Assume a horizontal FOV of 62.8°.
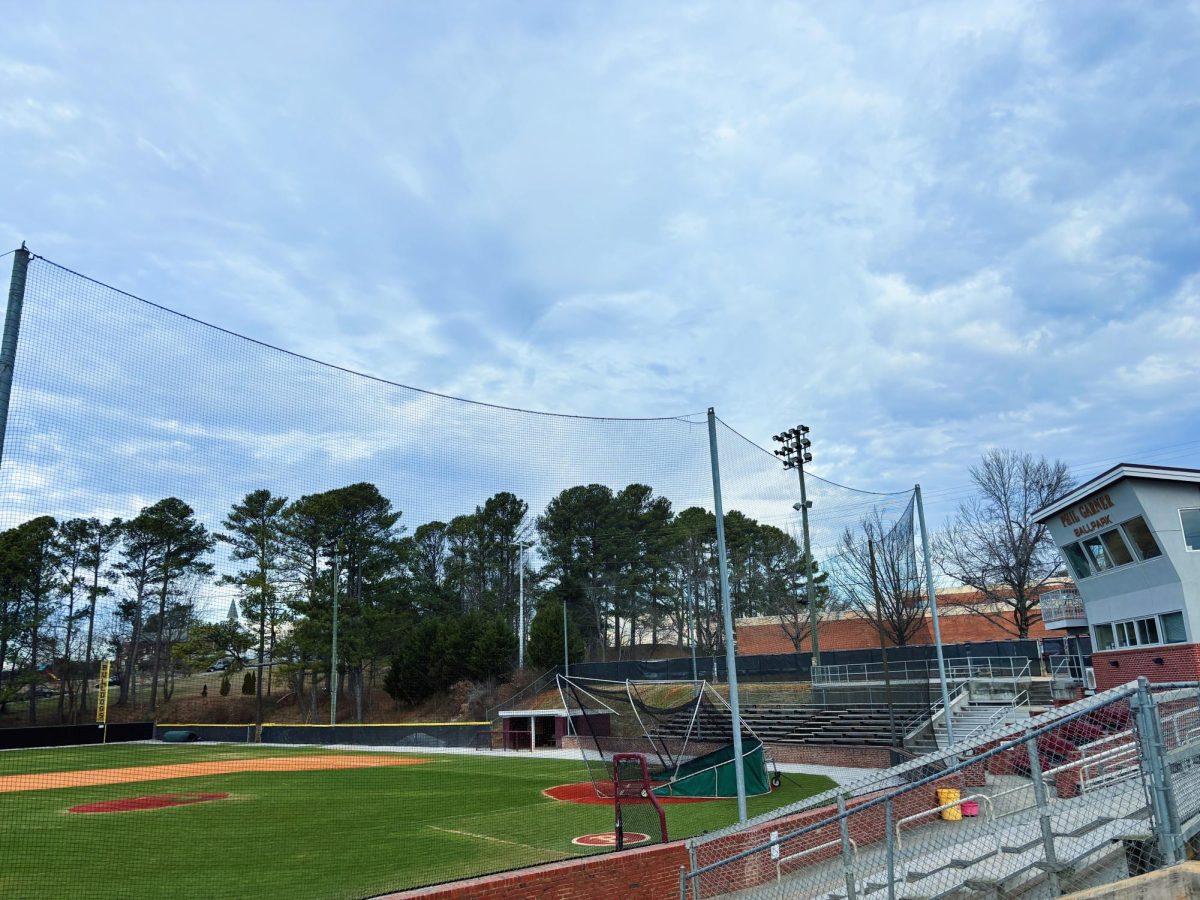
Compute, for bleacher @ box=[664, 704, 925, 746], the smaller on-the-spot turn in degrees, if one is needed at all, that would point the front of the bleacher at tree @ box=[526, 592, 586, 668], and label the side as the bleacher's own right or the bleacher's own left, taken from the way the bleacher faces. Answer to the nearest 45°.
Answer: approximately 135° to the bleacher's own right

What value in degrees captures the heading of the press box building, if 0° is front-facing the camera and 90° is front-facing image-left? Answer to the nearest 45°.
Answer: approximately 45°

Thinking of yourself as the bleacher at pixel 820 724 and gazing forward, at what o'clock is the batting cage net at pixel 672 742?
The batting cage net is roughly at 1 o'clock from the bleacher.

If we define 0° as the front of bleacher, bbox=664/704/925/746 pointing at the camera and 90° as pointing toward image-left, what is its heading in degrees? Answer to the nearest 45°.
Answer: approximately 0°

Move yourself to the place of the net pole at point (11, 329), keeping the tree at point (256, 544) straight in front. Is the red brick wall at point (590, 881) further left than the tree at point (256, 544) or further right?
right
